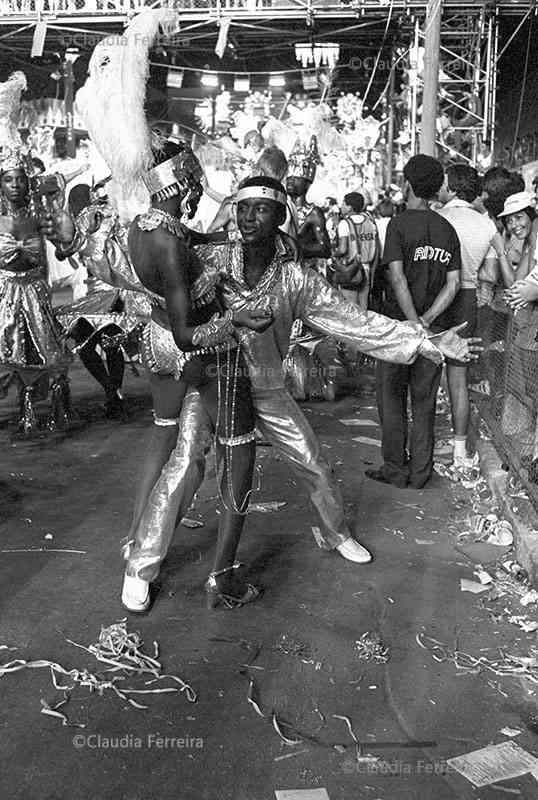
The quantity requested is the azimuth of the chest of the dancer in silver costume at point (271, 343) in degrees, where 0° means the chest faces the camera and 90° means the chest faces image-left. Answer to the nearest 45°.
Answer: approximately 45°

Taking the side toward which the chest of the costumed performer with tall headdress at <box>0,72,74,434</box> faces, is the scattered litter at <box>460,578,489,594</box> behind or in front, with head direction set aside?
in front

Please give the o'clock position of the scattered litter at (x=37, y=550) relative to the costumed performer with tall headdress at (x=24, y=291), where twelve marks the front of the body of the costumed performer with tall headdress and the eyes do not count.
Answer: The scattered litter is roughly at 12 o'clock from the costumed performer with tall headdress.

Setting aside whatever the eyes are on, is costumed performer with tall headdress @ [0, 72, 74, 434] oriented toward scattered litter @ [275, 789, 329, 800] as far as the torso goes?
yes

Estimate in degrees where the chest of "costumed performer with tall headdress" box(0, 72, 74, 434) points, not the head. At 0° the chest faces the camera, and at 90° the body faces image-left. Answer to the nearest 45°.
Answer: approximately 0°

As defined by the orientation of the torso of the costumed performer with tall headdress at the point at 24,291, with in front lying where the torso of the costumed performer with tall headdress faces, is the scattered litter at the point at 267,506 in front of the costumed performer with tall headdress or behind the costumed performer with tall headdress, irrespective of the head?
in front

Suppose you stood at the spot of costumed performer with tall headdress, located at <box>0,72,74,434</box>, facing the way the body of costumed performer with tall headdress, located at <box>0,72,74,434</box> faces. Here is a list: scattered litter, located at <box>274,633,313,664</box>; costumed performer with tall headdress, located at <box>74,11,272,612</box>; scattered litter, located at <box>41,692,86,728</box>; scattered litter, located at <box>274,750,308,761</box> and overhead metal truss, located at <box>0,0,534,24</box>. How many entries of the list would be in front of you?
4

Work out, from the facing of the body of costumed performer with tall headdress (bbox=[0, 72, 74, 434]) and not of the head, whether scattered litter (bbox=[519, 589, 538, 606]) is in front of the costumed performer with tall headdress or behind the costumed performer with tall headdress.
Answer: in front

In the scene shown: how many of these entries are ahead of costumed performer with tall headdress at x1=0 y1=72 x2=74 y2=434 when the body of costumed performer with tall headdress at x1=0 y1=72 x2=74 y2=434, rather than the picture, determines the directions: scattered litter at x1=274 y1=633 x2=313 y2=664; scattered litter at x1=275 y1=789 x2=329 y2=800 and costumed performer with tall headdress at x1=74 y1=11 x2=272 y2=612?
3

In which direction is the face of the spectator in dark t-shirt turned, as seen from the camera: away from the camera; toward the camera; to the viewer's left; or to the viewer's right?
away from the camera

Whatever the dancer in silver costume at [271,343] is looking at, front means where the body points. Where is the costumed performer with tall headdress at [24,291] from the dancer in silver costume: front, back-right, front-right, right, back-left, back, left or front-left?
right
